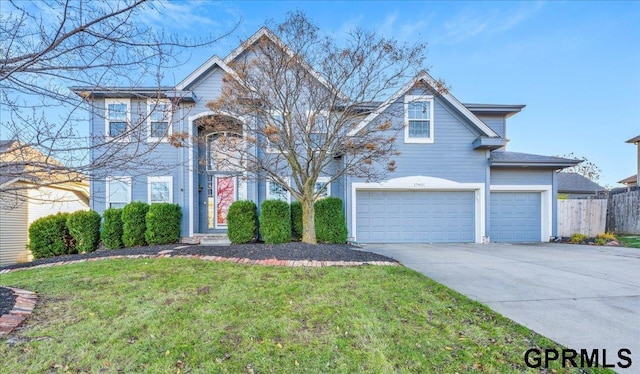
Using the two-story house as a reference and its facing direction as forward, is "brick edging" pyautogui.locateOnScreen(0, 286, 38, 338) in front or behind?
in front

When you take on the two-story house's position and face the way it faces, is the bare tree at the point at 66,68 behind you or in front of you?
in front

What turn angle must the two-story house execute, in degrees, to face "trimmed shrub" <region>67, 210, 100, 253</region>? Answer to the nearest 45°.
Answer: approximately 90° to its right

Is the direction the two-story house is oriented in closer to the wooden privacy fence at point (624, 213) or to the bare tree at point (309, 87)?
the bare tree

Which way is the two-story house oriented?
toward the camera
